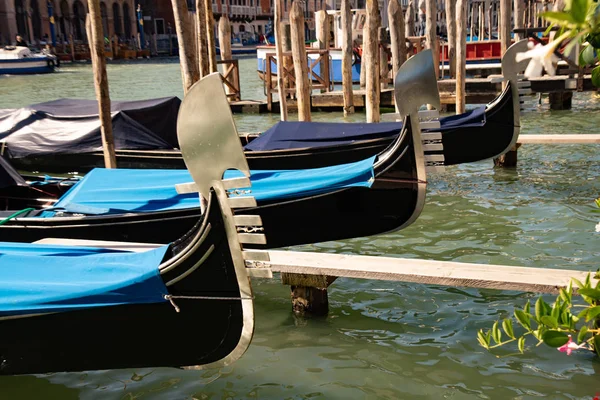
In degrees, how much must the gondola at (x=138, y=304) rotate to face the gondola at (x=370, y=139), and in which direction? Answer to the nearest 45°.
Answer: approximately 45° to its left

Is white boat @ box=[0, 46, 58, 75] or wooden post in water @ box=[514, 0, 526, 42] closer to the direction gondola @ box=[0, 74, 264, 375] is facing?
the wooden post in water

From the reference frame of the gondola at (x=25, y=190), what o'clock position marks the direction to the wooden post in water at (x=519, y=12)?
The wooden post in water is roughly at 11 o'clock from the gondola.

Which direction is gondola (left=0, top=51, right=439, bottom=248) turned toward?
to the viewer's right

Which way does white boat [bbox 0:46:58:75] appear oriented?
to the viewer's right

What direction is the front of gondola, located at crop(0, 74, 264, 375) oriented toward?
to the viewer's right

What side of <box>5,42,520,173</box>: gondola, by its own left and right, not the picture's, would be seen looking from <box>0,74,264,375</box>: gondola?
right

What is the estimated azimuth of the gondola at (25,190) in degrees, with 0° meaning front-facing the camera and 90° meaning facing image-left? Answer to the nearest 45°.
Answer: approximately 270°

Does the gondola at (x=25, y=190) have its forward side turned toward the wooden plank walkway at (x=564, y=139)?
yes

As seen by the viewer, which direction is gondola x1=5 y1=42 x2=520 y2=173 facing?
to the viewer's right
